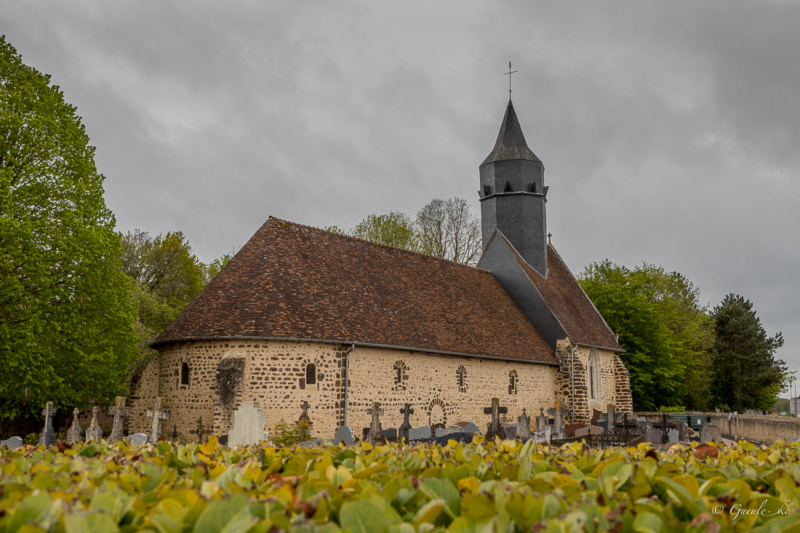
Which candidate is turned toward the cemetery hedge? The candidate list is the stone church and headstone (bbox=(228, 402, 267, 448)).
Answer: the headstone

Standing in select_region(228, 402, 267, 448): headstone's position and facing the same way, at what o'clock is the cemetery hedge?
The cemetery hedge is roughly at 12 o'clock from the headstone.

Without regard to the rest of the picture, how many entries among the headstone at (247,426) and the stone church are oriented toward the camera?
1

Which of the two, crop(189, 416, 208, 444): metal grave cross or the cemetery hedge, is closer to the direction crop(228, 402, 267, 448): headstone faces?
the cemetery hedge

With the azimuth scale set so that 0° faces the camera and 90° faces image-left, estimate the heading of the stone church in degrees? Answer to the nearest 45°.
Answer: approximately 225°

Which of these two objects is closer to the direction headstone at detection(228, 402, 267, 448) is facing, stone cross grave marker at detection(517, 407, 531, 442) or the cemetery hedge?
the cemetery hedge

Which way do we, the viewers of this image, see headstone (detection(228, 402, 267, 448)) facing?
facing the viewer

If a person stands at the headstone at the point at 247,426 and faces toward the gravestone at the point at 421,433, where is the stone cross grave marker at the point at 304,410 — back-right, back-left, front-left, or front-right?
front-left

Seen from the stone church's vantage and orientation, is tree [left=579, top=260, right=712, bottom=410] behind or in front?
in front

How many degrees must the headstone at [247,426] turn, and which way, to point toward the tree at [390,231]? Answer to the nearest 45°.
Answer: approximately 180°

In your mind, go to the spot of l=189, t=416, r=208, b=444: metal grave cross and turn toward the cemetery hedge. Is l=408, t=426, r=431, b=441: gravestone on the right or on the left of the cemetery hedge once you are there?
left

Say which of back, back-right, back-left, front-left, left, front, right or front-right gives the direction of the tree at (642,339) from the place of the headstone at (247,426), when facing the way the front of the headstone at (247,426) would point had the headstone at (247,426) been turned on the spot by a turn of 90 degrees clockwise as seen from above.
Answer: back-right
